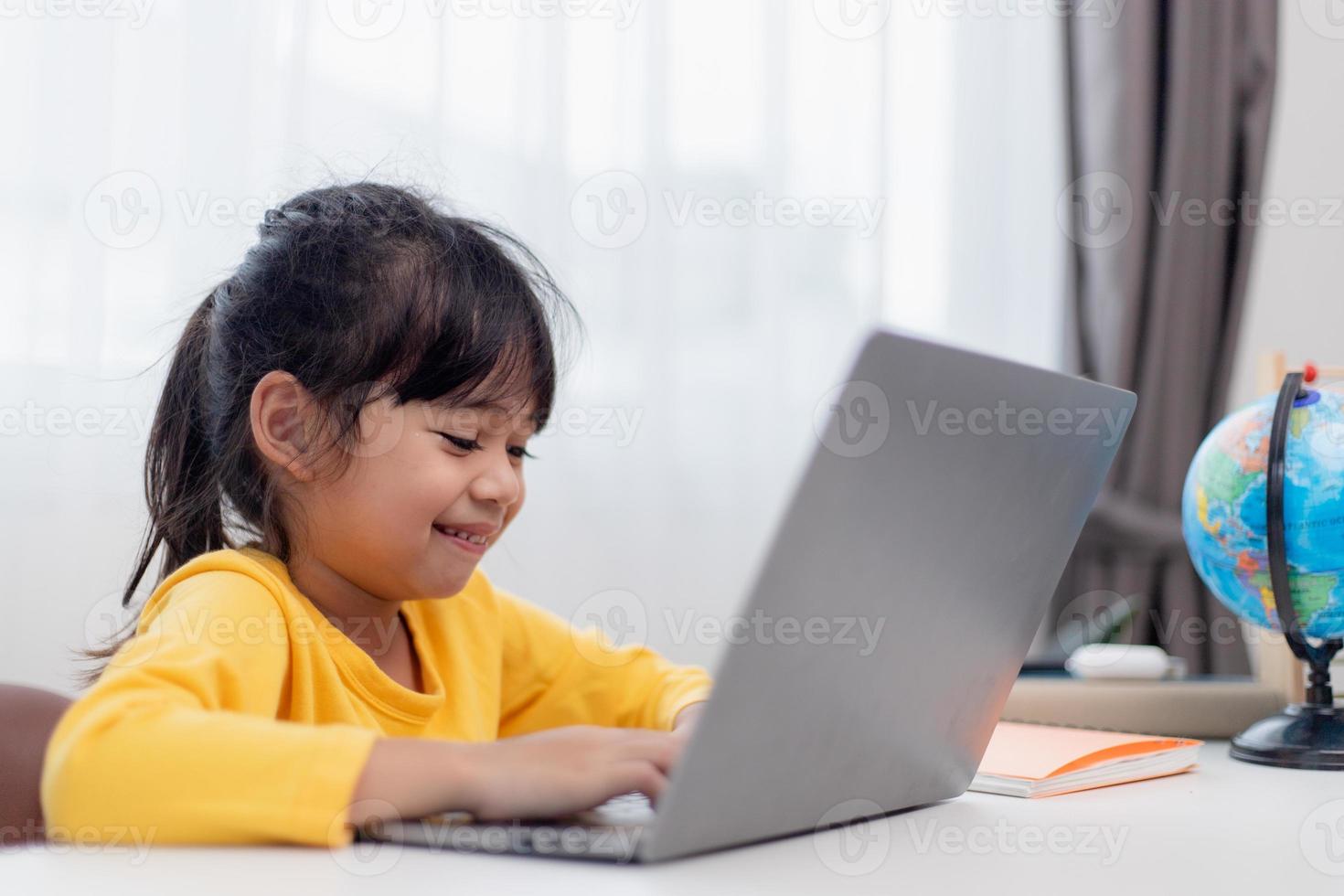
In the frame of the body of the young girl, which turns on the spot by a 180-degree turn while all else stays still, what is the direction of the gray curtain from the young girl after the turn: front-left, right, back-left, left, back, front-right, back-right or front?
right

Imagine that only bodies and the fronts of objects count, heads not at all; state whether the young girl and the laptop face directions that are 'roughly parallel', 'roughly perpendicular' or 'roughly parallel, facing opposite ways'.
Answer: roughly parallel, facing opposite ways

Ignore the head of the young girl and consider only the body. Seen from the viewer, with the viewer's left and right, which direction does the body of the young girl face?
facing the viewer and to the right of the viewer

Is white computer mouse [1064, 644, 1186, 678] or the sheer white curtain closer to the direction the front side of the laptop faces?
the sheer white curtain

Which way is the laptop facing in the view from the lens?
facing away from the viewer and to the left of the viewer
